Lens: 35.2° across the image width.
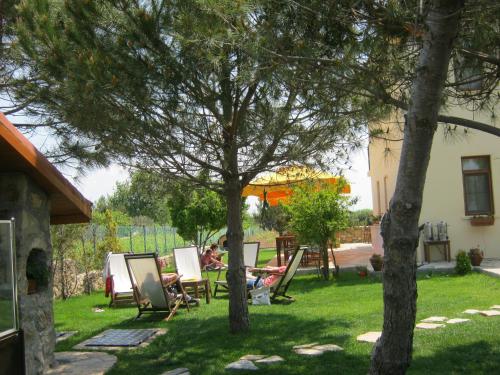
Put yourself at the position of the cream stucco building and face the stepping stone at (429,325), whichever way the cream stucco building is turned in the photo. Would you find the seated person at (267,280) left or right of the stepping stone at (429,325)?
right

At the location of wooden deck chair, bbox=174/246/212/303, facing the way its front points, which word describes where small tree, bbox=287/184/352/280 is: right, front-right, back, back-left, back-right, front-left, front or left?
front-left

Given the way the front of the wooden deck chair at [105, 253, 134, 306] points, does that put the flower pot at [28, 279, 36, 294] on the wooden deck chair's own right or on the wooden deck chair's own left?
on the wooden deck chair's own right

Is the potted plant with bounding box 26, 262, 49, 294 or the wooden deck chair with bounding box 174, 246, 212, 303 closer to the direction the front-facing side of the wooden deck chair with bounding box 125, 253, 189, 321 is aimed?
the wooden deck chair

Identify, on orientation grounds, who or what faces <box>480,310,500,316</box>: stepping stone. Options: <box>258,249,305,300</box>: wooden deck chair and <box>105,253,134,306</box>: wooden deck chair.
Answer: <box>105,253,134,306</box>: wooden deck chair

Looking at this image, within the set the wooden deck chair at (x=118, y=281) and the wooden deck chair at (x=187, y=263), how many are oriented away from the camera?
0

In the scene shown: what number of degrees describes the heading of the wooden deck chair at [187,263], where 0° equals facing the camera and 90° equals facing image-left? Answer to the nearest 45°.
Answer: approximately 315°

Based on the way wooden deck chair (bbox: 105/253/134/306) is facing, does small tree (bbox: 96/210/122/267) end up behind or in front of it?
behind
